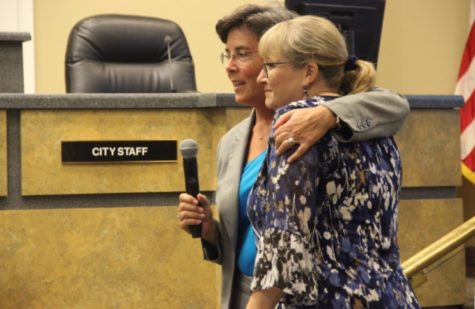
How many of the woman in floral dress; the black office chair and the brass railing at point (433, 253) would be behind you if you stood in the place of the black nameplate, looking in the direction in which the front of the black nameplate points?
1

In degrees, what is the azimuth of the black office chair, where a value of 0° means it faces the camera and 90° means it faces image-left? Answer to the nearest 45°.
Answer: approximately 0°

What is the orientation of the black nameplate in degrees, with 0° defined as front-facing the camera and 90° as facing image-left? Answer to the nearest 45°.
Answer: approximately 0°

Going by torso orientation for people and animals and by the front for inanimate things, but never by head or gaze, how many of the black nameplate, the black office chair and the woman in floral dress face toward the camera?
2

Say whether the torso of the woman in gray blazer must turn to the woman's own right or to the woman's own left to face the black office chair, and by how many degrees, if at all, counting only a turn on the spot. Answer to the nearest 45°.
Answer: approximately 135° to the woman's own right

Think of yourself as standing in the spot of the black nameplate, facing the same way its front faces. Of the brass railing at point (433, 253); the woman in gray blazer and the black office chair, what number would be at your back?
1

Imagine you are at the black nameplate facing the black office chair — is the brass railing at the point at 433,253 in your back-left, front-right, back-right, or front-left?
back-right

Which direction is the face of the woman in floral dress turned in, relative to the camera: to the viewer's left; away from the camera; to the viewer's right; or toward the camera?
to the viewer's left

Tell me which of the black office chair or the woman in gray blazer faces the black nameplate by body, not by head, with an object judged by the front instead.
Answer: the black office chair

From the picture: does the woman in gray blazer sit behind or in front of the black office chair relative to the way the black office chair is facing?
in front
